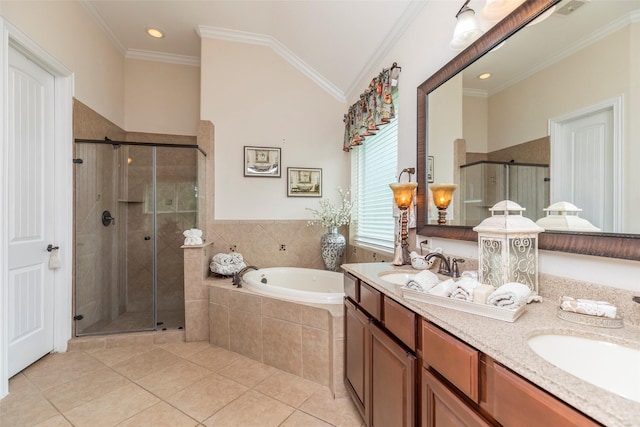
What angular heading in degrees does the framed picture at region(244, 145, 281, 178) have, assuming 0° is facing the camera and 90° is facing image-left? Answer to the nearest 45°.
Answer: approximately 0°

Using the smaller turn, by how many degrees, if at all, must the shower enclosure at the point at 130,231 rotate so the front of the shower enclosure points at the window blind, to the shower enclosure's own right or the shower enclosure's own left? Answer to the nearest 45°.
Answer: approximately 45° to the shower enclosure's own left

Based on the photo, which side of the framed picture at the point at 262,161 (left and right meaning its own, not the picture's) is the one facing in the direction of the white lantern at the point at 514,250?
front

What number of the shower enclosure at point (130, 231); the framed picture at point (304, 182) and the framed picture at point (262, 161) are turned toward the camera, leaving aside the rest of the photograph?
3

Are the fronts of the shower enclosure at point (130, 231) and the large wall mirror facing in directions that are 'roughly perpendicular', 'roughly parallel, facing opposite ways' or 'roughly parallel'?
roughly perpendicular

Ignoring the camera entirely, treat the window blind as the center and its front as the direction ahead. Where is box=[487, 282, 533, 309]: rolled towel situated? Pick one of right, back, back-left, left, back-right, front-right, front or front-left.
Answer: front-left

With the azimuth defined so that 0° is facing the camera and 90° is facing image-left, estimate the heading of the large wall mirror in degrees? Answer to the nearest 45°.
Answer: approximately 45°

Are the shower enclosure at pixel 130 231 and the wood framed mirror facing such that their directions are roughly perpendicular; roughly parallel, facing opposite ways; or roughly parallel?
roughly perpendicular

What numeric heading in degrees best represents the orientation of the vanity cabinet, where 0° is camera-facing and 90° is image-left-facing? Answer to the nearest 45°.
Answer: approximately 45°

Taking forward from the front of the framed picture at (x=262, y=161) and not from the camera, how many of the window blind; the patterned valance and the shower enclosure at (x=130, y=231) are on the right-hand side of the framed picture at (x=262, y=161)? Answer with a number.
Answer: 1

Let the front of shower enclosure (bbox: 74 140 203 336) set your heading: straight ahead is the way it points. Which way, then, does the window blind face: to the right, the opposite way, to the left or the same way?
to the right
